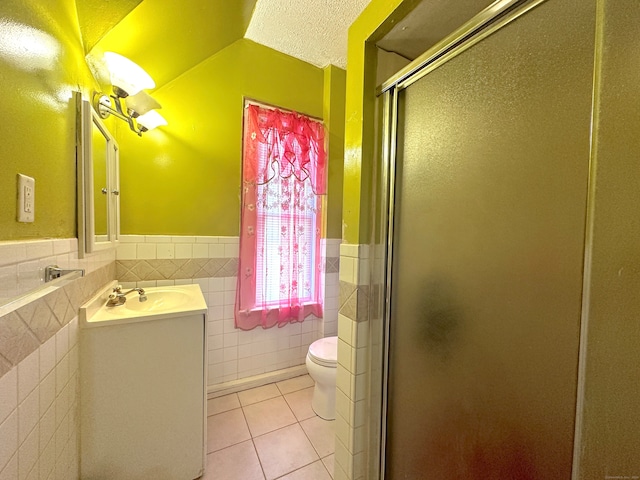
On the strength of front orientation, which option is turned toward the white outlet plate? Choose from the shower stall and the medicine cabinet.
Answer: the shower stall

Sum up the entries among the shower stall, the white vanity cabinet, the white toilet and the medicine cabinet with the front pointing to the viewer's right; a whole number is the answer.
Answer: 2

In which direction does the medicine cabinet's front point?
to the viewer's right

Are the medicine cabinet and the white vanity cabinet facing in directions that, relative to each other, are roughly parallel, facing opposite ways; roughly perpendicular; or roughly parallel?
roughly parallel

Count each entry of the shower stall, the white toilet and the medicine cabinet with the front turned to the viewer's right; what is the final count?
1

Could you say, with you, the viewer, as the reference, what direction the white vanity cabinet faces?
facing to the right of the viewer

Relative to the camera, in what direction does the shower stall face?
facing the viewer and to the left of the viewer
